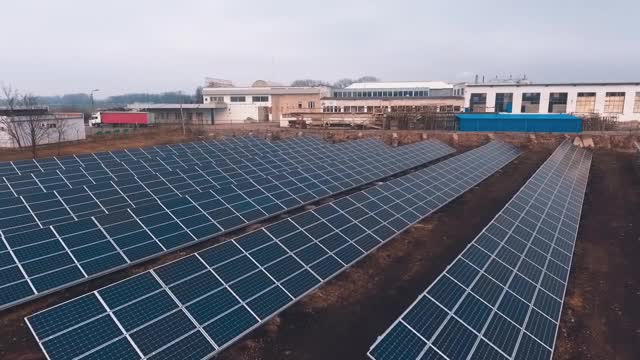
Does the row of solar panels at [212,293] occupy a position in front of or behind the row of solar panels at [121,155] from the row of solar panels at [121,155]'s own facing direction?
in front

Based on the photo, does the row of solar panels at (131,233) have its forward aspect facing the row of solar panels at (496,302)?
yes

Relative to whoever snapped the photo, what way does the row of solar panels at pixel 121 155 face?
facing the viewer and to the right of the viewer

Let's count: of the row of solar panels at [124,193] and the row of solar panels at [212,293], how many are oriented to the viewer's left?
0

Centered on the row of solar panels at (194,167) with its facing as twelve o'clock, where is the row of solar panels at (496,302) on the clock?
the row of solar panels at (496,302) is roughly at 1 o'clock from the row of solar panels at (194,167).
